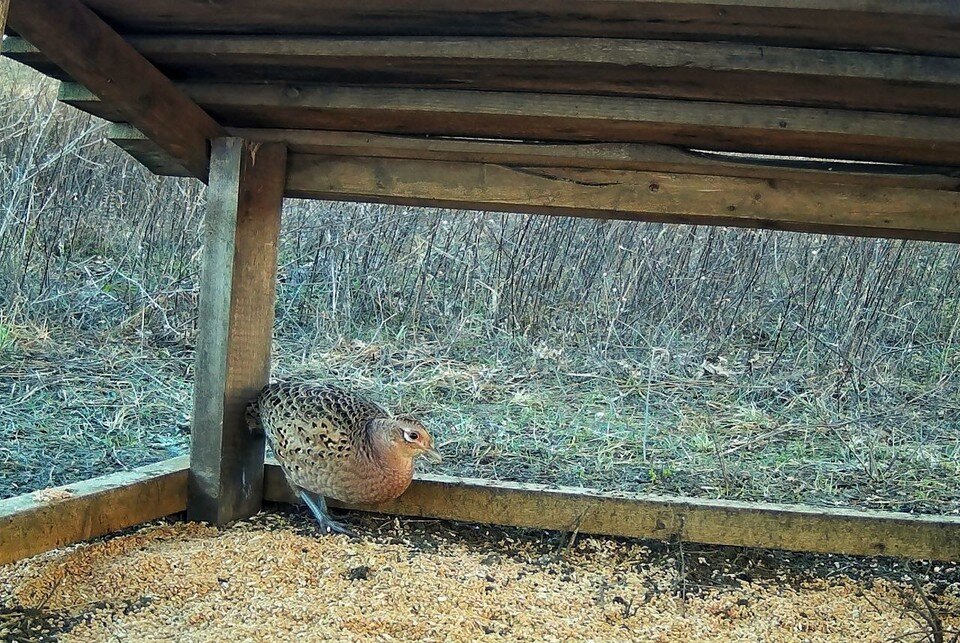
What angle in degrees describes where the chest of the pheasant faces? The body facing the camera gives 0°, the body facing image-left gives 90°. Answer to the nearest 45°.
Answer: approximately 315°
